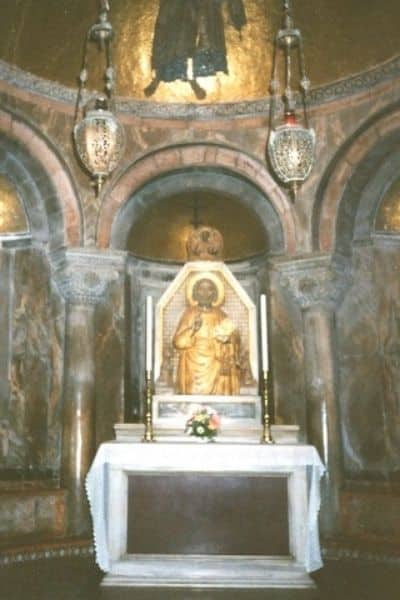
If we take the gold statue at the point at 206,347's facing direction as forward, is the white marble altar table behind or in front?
in front

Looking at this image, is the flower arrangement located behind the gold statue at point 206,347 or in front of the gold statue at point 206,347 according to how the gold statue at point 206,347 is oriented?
in front

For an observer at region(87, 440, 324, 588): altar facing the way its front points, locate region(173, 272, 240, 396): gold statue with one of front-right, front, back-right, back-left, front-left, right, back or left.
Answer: back

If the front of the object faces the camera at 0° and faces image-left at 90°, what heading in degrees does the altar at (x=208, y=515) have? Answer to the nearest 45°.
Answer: approximately 0°

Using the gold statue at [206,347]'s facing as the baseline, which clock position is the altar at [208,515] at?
The altar is roughly at 12 o'clock from the gold statue.

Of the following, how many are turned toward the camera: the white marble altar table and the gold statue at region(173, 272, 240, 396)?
2
